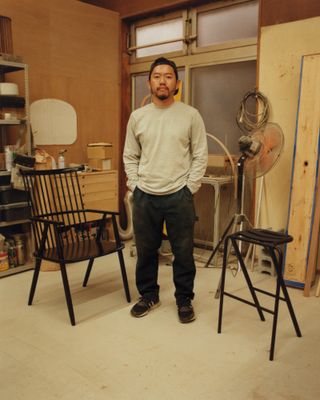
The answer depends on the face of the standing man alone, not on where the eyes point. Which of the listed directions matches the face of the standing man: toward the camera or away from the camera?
toward the camera

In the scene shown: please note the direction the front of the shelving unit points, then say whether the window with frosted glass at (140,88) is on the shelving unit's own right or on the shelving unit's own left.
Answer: on the shelving unit's own left

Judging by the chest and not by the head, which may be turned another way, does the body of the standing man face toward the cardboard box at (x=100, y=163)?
no

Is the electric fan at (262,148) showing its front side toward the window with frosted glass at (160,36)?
no

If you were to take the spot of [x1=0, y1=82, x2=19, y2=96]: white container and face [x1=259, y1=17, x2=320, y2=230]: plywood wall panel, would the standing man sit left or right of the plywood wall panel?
right

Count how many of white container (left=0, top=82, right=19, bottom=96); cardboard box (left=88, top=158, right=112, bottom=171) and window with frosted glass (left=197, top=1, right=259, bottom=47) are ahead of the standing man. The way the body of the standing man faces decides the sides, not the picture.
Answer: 0

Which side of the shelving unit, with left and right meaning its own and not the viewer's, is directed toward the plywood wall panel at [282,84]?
front

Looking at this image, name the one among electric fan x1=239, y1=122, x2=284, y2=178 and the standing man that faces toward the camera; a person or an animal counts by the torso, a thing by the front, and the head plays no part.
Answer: the standing man

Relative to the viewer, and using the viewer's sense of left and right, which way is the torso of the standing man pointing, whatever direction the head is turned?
facing the viewer

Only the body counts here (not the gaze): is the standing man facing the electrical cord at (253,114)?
no

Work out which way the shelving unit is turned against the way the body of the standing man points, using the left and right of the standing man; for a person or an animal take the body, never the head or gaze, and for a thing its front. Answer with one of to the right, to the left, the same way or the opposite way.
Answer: to the left

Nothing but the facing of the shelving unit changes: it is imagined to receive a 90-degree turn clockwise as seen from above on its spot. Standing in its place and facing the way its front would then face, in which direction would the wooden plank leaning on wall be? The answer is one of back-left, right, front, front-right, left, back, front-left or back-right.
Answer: left

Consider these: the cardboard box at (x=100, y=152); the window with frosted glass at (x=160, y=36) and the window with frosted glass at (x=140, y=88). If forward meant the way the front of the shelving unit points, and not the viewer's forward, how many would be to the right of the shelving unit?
0
